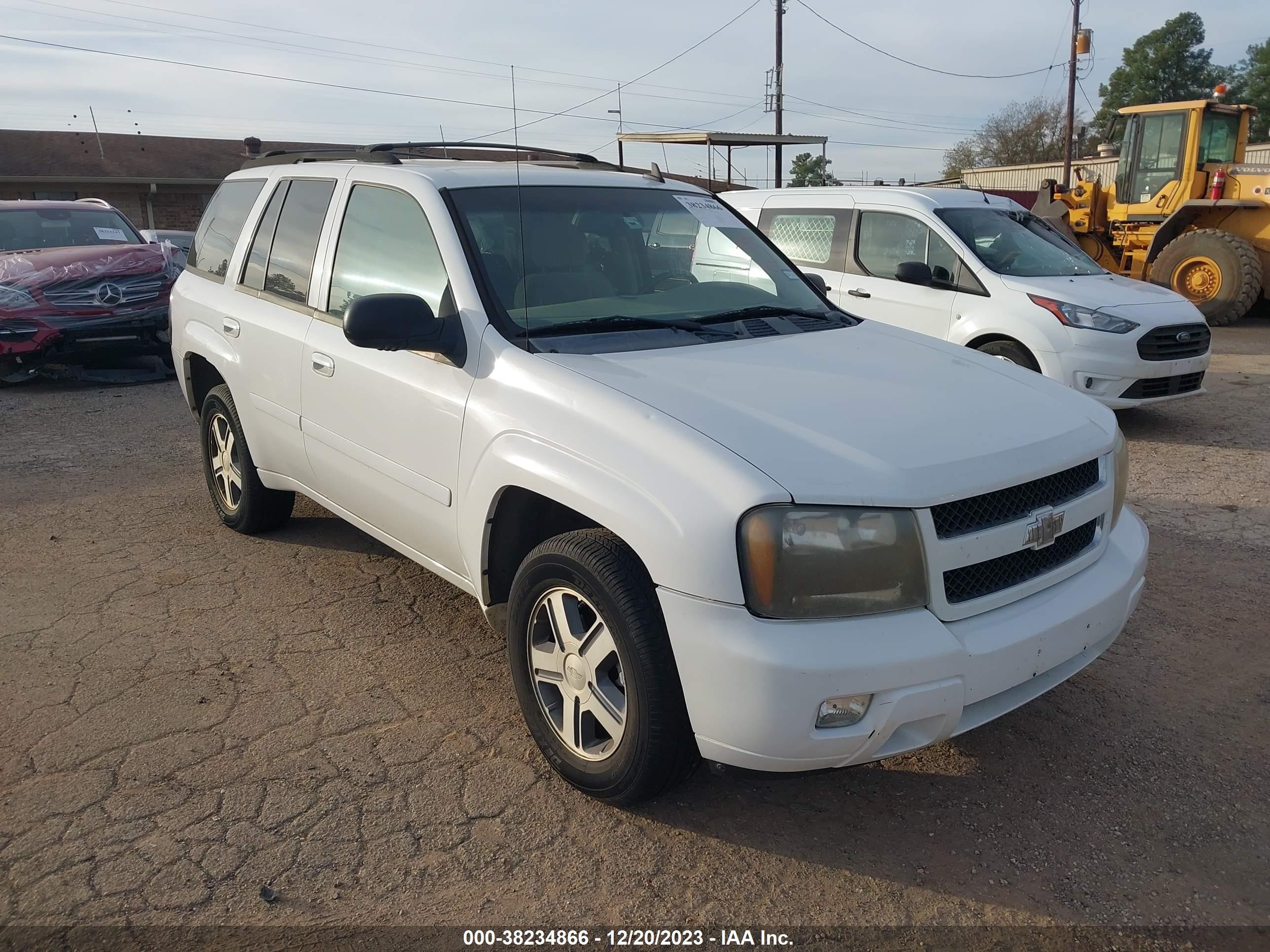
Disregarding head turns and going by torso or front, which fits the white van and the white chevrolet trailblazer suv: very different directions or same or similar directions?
same or similar directions

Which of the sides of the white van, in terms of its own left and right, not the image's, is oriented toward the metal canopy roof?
back

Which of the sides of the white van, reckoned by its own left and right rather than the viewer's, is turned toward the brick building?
back

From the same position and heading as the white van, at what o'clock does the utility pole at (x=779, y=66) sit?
The utility pole is roughly at 7 o'clock from the white van.

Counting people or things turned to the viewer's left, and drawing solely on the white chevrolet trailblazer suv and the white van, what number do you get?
0

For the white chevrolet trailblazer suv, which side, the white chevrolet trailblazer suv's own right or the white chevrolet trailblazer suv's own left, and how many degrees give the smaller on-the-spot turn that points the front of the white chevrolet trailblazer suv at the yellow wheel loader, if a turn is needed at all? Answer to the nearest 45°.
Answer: approximately 90° to the white chevrolet trailblazer suv's own left

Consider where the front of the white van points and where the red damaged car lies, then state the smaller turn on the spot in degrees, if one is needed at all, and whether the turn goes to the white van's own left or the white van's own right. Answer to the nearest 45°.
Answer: approximately 135° to the white van's own right

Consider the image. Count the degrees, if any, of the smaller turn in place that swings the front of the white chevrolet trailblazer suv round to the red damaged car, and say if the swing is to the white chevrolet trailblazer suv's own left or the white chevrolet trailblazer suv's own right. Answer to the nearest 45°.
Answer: approximately 180°

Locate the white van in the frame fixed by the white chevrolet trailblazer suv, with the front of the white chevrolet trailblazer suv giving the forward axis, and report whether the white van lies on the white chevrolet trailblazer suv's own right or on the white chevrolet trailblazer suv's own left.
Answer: on the white chevrolet trailblazer suv's own left

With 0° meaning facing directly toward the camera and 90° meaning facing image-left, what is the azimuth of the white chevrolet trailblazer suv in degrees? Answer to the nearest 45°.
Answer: approximately 315°

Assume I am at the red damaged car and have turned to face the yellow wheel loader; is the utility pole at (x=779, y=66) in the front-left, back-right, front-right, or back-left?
front-left

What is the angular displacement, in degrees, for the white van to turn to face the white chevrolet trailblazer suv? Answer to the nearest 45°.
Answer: approximately 45° to its right

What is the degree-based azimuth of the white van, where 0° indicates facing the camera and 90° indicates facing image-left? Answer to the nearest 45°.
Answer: approximately 315°

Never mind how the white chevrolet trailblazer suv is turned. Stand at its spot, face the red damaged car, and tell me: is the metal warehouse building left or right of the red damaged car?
right

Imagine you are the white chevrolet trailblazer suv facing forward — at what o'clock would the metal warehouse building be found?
The metal warehouse building is roughly at 8 o'clock from the white chevrolet trailblazer suv.
